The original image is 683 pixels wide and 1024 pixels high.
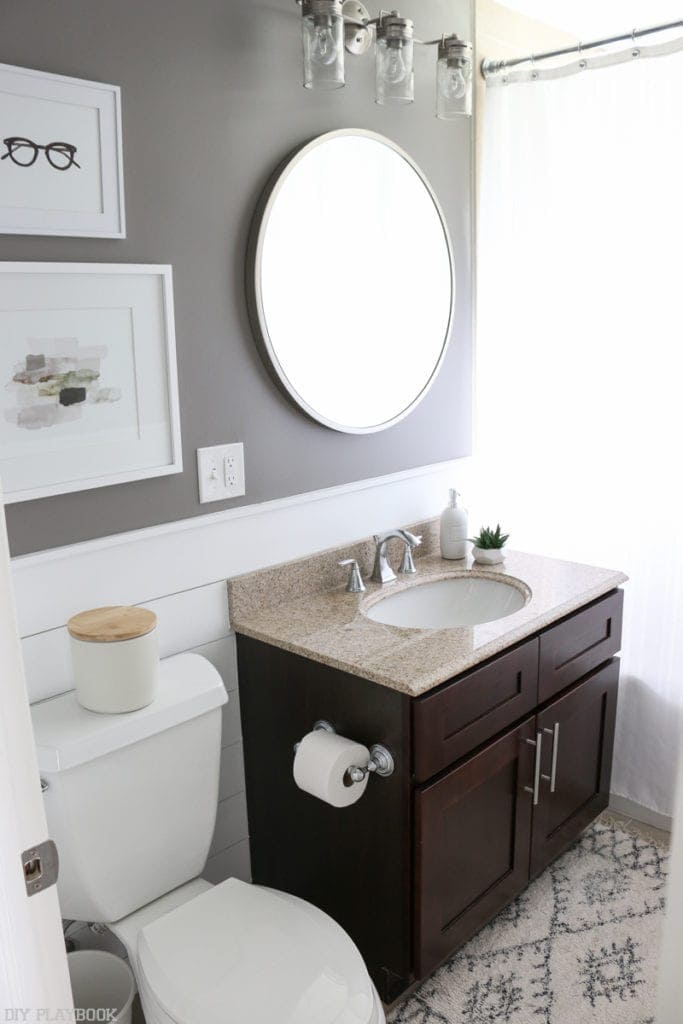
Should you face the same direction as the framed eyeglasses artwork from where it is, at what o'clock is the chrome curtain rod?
The chrome curtain rod is roughly at 10 o'clock from the framed eyeglasses artwork.

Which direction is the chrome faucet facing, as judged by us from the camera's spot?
facing the viewer and to the right of the viewer

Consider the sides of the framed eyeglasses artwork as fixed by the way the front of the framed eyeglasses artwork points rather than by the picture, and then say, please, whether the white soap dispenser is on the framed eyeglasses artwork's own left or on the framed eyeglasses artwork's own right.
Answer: on the framed eyeglasses artwork's own left

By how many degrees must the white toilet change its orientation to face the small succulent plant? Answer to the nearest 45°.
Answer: approximately 90° to its left

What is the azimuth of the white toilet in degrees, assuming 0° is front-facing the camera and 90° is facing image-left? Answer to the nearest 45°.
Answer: approximately 315°

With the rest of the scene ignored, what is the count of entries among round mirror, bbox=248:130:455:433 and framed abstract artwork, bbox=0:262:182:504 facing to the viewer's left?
0

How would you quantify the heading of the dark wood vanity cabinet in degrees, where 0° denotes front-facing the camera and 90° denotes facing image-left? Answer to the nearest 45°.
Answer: approximately 315°

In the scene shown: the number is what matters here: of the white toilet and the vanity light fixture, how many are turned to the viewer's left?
0

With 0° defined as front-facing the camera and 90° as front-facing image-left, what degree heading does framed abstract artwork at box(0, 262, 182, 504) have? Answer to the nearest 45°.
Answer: approximately 315°
